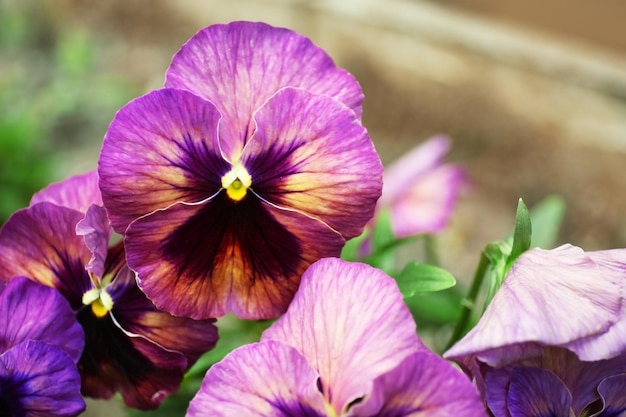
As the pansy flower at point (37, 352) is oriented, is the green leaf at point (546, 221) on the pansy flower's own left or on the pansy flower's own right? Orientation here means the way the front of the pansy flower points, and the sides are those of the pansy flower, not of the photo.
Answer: on the pansy flower's own left
